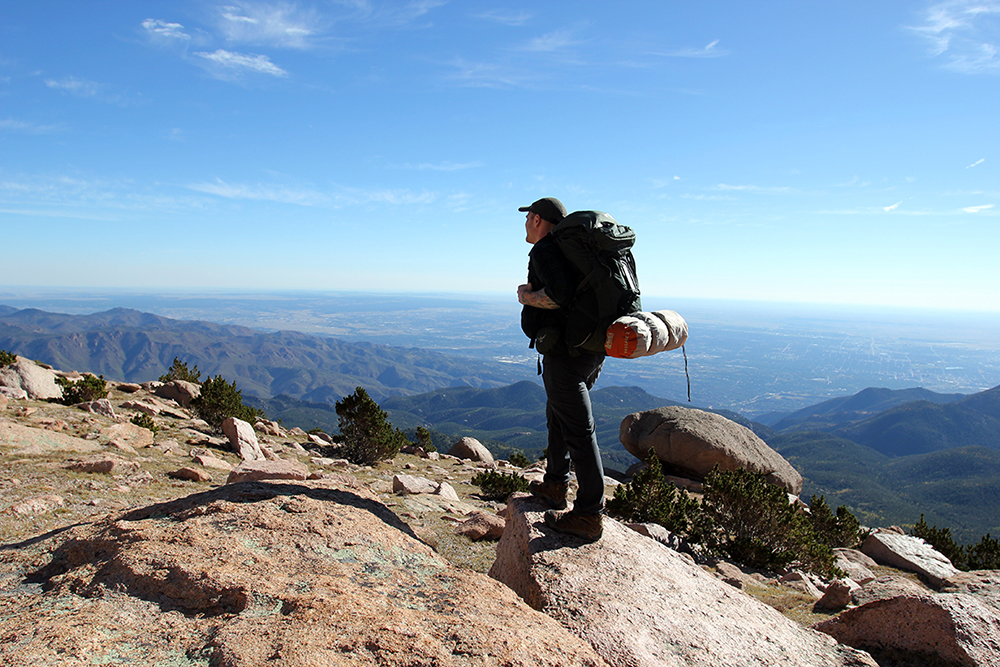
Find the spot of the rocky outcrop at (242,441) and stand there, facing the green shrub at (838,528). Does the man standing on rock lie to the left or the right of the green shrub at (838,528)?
right

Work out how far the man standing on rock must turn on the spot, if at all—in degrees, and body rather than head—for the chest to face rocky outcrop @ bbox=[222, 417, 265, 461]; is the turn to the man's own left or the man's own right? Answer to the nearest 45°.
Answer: approximately 45° to the man's own right

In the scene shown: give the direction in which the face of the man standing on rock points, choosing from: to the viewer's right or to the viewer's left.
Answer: to the viewer's left

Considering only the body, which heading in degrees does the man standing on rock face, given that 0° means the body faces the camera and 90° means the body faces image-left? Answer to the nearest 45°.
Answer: approximately 90°

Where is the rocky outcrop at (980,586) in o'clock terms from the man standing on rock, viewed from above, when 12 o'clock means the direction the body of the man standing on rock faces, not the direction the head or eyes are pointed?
The rocky outcrop is roughly at 6 o'clock from the man standing on rock.

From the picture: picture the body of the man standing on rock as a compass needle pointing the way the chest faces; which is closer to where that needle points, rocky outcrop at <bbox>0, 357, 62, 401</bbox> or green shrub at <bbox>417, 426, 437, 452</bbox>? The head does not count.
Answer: the rocky outcrop

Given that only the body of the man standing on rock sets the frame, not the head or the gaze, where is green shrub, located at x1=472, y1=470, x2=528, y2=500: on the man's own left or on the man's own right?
on the man's own right

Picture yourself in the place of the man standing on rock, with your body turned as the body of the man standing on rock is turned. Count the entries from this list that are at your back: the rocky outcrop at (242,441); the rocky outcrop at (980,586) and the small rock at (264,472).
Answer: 1

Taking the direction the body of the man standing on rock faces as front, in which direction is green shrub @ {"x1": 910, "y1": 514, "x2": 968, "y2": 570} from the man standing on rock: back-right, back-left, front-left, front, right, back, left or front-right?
back-right
